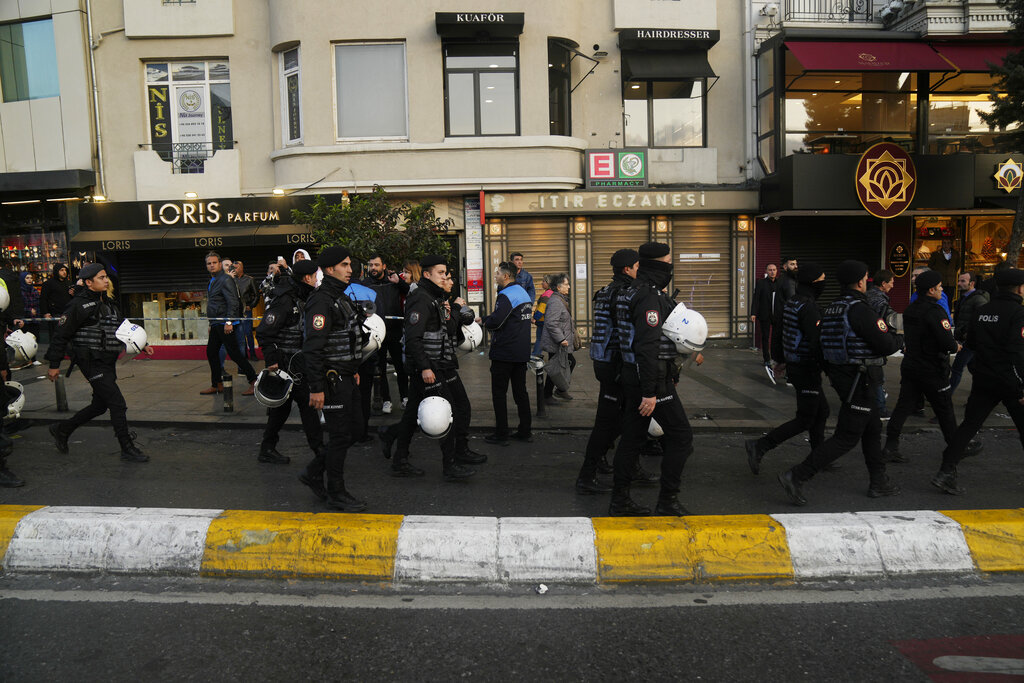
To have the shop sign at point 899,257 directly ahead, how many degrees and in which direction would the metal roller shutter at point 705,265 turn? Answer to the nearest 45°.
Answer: approximately 90° to its left
